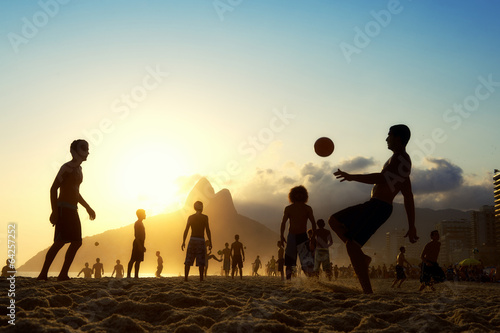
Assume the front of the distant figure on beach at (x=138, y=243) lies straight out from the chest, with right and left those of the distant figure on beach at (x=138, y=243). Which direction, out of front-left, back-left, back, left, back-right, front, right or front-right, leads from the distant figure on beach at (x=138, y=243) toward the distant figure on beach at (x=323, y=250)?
front

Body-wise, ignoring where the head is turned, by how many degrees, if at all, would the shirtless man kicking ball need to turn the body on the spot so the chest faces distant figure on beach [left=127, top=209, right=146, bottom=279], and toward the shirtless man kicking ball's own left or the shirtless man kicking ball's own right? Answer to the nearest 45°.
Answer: approximately 45° to the shirtless man kicking ball's own right

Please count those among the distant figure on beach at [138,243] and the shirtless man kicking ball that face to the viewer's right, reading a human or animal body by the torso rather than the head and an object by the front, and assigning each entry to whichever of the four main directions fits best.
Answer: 1

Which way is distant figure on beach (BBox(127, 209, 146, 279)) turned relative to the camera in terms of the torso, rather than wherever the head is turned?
to the viewer's right

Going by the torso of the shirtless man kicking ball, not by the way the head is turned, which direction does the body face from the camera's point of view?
to the viewer's left

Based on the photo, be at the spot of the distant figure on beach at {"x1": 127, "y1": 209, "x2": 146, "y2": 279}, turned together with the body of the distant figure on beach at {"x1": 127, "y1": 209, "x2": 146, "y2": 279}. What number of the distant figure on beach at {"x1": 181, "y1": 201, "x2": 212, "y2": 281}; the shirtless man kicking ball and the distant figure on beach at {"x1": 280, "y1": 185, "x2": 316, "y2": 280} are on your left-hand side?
0

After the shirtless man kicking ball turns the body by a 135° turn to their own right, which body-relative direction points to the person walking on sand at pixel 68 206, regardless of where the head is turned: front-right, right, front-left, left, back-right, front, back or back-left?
back-left

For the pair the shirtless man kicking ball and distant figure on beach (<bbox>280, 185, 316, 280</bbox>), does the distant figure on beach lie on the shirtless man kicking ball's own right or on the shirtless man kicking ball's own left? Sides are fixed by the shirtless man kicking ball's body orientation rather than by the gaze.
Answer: on the shirtless man kicking ball's own right

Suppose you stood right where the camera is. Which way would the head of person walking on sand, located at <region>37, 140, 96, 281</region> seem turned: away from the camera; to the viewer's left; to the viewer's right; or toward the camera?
to the viewer's right
